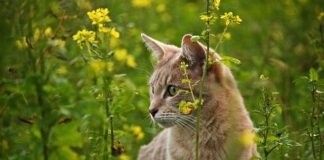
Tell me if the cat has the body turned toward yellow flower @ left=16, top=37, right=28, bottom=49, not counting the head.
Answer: no

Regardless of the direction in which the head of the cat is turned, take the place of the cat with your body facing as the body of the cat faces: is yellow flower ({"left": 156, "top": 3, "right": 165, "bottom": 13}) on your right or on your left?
on your right

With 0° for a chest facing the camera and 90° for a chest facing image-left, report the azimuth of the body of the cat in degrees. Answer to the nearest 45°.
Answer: approximately 45°
